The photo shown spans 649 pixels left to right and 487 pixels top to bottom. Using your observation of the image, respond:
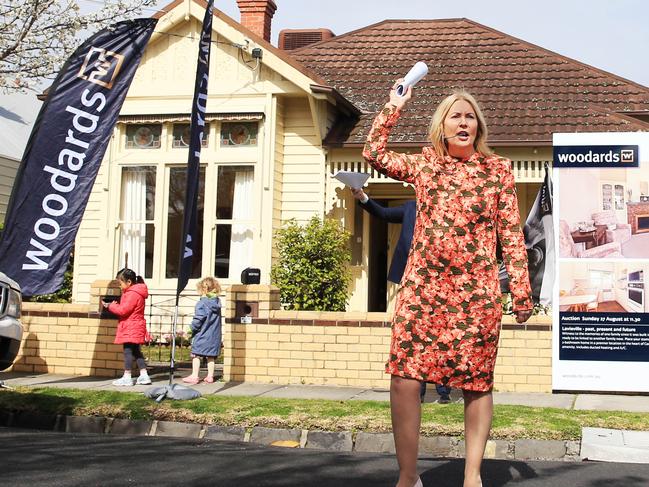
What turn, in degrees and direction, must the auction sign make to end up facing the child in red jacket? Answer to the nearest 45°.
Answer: approximately 90° to its right

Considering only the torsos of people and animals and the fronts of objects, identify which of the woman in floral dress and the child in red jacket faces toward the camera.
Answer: the woman in floral dress

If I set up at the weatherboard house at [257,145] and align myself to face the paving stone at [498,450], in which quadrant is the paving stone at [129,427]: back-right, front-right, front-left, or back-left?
front-right

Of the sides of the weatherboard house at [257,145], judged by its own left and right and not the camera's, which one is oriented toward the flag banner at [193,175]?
front

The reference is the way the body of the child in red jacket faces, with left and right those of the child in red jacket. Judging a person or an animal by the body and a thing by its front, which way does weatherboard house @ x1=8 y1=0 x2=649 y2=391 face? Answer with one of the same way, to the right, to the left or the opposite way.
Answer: to the left

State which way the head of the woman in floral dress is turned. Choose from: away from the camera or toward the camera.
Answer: toward the camera

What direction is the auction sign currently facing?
toward the camera

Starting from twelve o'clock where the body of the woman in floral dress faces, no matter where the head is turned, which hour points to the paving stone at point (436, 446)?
The paving stone is roughly at 6 o'clock from the woman in floral dress.

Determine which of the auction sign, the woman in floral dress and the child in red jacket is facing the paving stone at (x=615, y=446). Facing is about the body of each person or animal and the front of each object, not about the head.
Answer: the auction sign

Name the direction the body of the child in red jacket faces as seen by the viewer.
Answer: to the viewer's left

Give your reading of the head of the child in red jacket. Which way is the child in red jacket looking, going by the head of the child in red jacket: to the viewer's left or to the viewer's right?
to the viewer's left

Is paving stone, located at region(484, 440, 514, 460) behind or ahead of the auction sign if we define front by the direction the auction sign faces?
ahead

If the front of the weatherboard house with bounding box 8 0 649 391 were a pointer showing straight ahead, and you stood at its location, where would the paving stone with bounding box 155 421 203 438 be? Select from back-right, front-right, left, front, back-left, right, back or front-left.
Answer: front

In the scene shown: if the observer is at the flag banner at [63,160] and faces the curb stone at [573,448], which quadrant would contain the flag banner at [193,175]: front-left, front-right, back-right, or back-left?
front-left

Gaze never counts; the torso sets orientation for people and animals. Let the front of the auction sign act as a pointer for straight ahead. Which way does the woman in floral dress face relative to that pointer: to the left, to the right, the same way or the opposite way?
the same way

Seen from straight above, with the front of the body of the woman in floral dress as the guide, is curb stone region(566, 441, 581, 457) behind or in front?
behind

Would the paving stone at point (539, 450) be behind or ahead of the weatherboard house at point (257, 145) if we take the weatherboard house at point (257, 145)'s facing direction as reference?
ahead

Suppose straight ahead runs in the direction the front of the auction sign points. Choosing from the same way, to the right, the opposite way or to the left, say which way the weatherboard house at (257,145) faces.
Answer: the same way

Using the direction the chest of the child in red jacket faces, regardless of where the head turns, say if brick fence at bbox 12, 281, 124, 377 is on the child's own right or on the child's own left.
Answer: on the child's own right

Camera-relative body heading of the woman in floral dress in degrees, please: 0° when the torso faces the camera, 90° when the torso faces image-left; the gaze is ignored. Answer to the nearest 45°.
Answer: approximately 0°

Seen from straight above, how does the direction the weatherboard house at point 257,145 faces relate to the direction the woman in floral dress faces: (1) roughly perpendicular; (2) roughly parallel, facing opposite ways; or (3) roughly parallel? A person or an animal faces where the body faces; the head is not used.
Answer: roughly parallel

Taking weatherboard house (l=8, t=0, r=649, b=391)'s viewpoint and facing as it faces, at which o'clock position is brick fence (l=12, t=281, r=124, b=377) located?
The brick fence is roughly at 1 o'clock from the weatherboard house.
